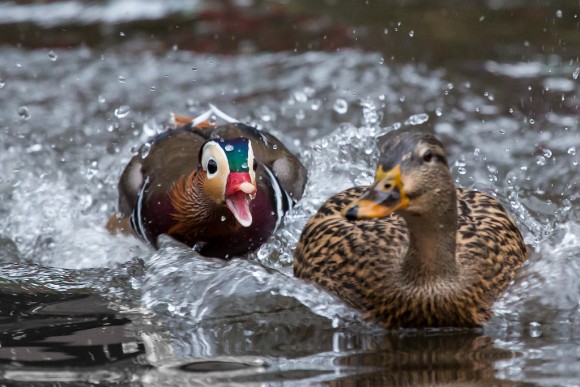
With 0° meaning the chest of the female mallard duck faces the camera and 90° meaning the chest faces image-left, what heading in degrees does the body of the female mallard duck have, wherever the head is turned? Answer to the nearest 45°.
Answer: approximately 0°

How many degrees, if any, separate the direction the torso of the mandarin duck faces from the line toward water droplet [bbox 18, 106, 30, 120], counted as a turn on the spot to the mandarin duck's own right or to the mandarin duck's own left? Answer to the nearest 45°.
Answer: approximately 135° to the mandarin duck's own right

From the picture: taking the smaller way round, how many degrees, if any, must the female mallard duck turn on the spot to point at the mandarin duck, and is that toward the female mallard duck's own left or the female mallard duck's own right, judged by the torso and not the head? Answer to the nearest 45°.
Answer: approximately 135° to the female mallard duck's own right

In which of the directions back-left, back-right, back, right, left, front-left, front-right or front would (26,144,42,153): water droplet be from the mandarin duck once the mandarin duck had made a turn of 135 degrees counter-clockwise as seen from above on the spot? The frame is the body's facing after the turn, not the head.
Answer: left

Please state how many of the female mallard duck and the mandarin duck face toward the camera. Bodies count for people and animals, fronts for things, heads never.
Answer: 2

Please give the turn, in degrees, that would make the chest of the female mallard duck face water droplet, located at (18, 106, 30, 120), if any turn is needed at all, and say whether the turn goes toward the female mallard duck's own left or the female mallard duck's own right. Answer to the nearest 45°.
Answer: approximately 135° to the female mallard duck's own right

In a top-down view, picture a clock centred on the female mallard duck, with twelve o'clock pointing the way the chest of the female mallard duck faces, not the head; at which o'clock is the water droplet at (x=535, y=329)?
The water droplet is roughly at 9 o'clock from the female mallard duck.

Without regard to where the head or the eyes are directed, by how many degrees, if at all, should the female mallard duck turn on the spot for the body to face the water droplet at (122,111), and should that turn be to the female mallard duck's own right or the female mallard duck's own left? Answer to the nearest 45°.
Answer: approximately 135° to the female mallard duck's own right

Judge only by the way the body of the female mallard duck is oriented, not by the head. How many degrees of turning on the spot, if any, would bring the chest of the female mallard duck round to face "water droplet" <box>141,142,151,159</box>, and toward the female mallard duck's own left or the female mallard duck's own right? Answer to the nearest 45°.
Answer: approximately 135° to the female mallard duck's own right
